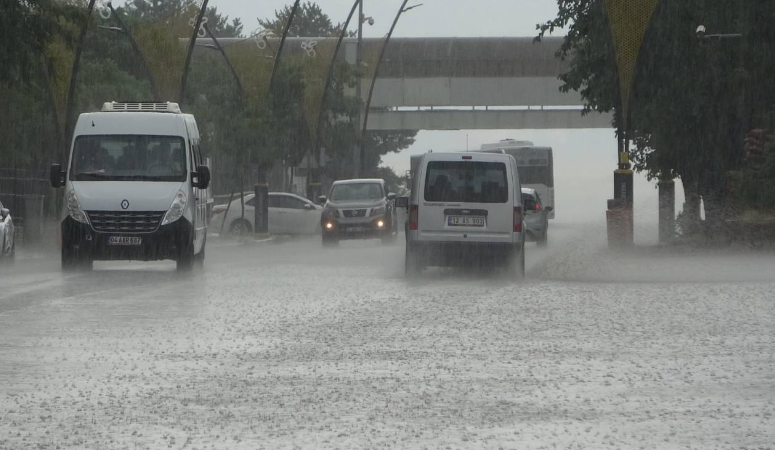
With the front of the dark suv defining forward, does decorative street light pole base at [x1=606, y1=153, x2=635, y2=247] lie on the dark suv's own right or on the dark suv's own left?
on the dark suv's own left

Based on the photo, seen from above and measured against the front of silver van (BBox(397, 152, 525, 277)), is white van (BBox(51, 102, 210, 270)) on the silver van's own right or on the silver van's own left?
on the silver van's own left

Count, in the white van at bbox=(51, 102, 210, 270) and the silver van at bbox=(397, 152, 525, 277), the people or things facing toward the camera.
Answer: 1

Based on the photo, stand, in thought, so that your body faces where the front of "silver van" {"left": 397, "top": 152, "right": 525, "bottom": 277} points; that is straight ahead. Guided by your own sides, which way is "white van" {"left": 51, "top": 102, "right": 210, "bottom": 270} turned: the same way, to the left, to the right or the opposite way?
the opposite way

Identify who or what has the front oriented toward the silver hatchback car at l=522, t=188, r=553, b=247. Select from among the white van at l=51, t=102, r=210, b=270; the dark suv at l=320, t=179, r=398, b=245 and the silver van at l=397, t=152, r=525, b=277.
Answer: the silver van

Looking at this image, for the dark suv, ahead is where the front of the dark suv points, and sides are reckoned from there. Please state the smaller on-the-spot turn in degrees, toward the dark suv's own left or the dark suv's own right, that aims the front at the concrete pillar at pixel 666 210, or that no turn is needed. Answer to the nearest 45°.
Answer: approximately 90° to the dark suv's own left

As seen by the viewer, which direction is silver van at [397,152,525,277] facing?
away from the camera

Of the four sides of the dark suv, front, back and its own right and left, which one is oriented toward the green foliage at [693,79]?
left

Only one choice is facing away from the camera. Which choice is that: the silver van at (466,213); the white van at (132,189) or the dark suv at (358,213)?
the silver van

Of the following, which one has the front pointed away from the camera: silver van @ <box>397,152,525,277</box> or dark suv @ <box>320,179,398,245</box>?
the silver van
